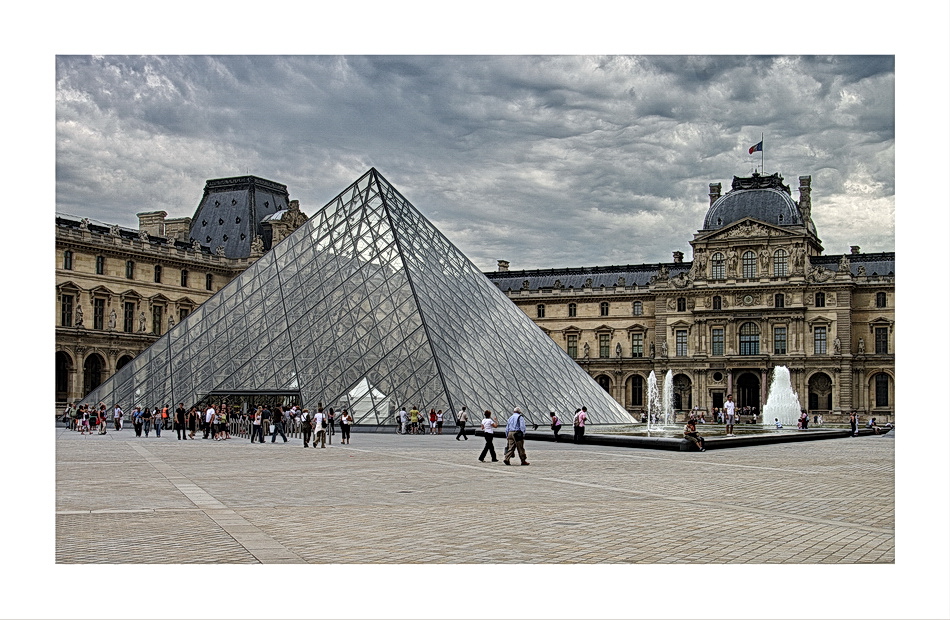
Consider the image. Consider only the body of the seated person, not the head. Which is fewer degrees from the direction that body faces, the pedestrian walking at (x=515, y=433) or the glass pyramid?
the pedestrian walking
